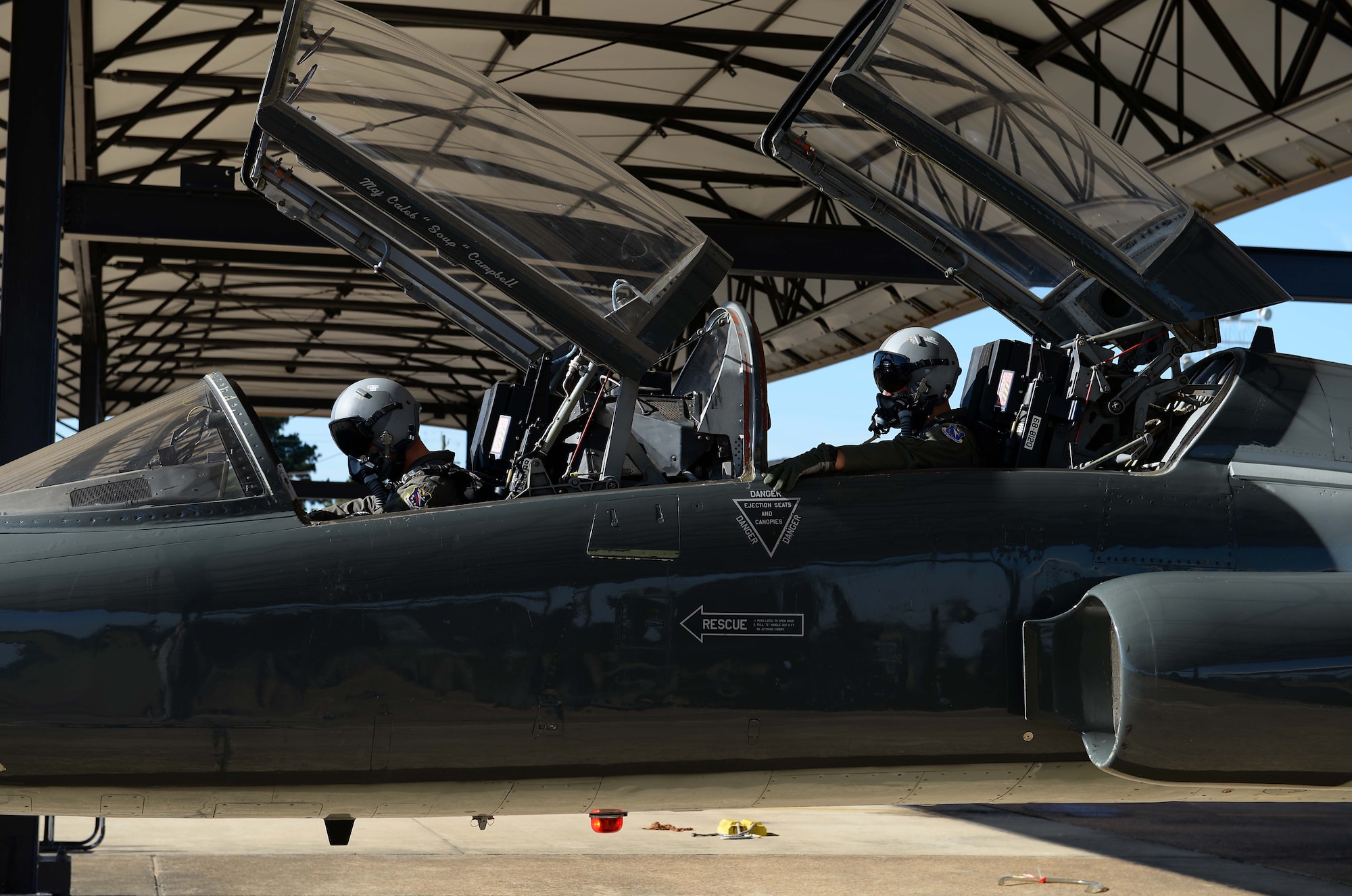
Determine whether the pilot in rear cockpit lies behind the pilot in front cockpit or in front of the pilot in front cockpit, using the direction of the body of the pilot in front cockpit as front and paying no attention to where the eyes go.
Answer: behind

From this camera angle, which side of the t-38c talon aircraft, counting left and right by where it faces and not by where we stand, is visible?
left

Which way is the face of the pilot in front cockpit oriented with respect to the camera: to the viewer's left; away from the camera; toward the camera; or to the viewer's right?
to the viewer's left

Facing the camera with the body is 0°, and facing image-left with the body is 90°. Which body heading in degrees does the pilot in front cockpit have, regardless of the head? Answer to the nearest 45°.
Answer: approximately 90°
